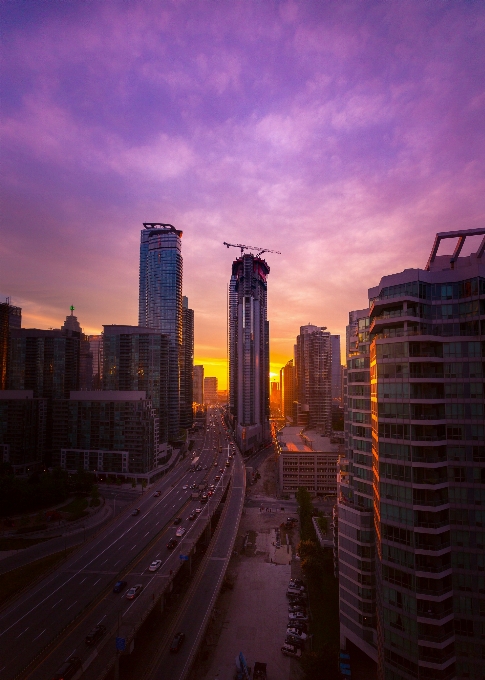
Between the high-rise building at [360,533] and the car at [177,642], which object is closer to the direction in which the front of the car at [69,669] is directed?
the car

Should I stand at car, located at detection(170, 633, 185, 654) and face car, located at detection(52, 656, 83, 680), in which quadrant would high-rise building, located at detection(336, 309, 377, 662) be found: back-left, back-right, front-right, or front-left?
back-left

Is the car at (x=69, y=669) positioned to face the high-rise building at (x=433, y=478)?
no
